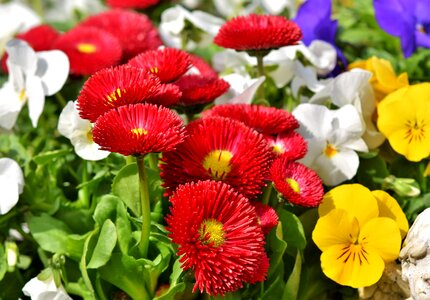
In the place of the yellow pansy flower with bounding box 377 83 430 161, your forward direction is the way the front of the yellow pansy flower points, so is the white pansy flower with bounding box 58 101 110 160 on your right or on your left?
on your right

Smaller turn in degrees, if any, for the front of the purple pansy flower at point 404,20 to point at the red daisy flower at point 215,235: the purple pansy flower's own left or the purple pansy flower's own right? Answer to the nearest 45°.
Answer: approximately 45° to the purple pansy flower's own right

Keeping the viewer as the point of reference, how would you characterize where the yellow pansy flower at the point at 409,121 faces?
facing the viewer

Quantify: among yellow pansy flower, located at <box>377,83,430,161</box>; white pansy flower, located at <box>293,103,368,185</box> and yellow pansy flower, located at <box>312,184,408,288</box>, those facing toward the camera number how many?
3

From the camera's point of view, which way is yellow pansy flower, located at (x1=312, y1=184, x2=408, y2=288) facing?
toward the camera

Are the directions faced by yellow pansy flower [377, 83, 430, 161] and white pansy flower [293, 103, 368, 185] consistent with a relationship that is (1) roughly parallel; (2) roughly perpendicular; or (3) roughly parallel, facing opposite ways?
roughly parallel

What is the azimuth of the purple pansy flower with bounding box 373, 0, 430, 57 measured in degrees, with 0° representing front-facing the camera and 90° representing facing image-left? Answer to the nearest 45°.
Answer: approximately 315°

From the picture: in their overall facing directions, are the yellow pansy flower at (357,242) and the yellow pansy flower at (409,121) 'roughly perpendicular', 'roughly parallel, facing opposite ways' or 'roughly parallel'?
roughly parallel

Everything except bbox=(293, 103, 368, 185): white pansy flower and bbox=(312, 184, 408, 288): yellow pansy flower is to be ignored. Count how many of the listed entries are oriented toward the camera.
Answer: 2

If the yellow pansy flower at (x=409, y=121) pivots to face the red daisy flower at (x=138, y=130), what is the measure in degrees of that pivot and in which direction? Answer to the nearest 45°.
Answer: approximately 45° to its right

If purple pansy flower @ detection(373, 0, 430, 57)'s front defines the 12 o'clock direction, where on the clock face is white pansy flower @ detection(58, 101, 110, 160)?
The white pansy flower is roughly at 3 o'clock from the purple pansy flower.
